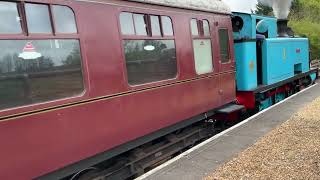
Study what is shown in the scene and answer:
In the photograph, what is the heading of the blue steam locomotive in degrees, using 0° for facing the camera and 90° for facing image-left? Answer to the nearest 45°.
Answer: approximately 225°

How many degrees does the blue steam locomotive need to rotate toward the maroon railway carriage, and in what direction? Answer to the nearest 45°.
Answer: approximately 135° to its right
